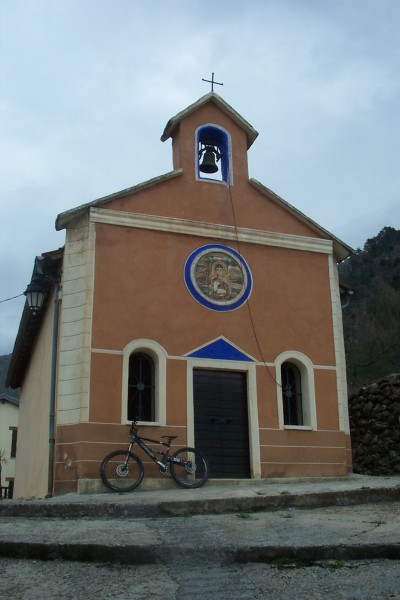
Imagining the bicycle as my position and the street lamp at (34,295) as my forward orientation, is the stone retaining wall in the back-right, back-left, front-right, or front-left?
back-right

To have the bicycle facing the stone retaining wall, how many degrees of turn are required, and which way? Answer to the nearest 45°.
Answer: approximately 135° to its right

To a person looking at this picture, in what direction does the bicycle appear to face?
facing to the left of the viewer
